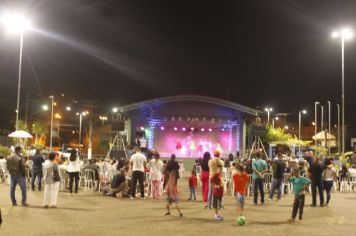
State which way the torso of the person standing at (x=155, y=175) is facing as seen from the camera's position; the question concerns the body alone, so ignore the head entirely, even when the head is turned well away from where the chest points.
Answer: away from the camera

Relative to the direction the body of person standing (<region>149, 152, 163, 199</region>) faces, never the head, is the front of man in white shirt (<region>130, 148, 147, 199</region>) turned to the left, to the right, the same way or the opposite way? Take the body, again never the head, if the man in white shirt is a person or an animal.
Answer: the same way

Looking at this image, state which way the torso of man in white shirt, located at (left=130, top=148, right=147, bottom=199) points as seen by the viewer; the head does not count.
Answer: away from the camera

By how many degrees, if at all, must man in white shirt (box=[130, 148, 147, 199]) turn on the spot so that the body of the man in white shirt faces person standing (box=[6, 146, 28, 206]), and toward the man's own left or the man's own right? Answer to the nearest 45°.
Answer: approximately 135° to the man's own left

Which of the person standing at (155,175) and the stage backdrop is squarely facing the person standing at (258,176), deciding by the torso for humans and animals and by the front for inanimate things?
the stage backdrop

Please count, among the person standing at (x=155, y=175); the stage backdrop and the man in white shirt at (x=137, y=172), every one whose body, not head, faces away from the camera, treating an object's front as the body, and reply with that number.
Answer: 2

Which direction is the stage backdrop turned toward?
toward the camera

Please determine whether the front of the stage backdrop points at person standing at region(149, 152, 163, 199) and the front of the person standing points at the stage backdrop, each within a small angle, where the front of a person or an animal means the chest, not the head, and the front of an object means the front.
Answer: yes

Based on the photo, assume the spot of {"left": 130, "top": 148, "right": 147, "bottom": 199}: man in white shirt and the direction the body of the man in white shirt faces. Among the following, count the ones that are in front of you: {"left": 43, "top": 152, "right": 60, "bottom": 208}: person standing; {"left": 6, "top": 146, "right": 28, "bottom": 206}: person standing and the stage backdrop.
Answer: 1

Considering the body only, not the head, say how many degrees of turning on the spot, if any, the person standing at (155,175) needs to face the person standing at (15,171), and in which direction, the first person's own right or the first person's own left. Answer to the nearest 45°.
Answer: approximately 135° to the first person's own left

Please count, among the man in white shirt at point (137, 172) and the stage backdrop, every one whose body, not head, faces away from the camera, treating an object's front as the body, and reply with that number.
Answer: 1

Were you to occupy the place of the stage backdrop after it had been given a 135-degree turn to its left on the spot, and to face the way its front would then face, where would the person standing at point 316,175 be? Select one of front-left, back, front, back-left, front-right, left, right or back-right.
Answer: back-right

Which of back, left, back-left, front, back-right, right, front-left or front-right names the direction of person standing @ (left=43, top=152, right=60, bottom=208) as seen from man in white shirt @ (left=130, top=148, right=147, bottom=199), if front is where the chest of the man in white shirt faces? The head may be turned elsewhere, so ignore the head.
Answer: back-left

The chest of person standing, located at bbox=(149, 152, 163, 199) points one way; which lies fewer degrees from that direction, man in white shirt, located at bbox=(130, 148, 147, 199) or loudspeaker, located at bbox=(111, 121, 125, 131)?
the loudspeaker

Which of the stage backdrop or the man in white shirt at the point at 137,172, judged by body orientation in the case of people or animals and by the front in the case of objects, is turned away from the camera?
the man in white shirt

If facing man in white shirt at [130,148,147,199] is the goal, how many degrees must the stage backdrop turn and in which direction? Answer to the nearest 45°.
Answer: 0° — it already faces them

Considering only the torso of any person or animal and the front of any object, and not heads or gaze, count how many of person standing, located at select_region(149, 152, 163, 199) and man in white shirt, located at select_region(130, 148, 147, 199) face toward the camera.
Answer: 0

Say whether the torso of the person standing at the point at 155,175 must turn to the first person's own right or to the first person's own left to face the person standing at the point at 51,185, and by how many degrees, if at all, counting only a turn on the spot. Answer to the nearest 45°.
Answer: approximately 135° to the first person's own left

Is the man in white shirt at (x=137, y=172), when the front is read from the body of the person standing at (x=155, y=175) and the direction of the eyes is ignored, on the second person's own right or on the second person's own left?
on the second person's own left

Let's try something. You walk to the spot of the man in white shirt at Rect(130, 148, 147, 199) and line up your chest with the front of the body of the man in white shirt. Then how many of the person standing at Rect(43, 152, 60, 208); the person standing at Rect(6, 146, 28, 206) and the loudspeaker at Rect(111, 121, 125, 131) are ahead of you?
1

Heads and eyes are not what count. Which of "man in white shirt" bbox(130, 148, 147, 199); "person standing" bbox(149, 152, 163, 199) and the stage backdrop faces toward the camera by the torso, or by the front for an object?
the stage backdrop

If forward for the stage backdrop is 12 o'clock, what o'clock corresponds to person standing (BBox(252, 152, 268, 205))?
The person standing is roughly at 12 o'clock from the stage backdrop.
